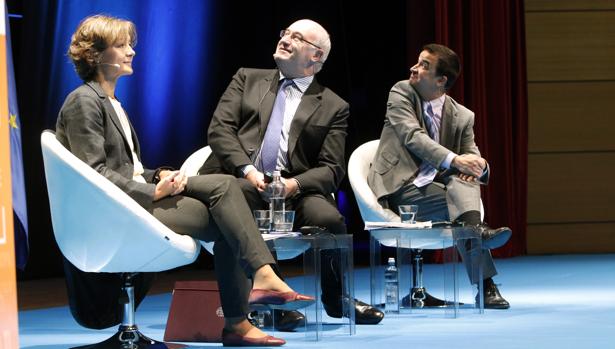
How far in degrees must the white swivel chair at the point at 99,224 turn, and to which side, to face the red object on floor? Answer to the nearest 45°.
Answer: approximately 45° to its left

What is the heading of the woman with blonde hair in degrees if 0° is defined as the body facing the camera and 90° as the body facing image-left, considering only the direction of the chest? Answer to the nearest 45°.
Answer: approximately 270°

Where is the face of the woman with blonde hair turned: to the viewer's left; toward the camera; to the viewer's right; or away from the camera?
to the viewer's right

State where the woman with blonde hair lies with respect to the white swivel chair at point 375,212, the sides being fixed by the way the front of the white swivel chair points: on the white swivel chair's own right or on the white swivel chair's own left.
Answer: on the white swivel chair's own right

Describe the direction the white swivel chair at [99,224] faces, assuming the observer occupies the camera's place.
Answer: facing to the right of the viewer
